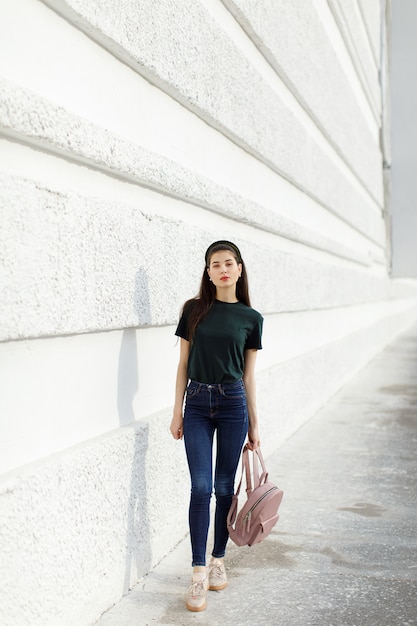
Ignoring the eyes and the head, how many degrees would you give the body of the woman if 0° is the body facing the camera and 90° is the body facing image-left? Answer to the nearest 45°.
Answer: approximately 0°
